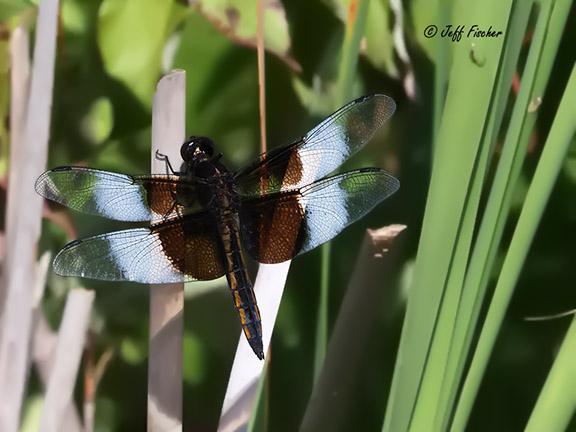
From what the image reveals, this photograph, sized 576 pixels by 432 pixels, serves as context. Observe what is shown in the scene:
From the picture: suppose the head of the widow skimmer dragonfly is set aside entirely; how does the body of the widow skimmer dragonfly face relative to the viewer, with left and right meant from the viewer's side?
facing away from the viewer
